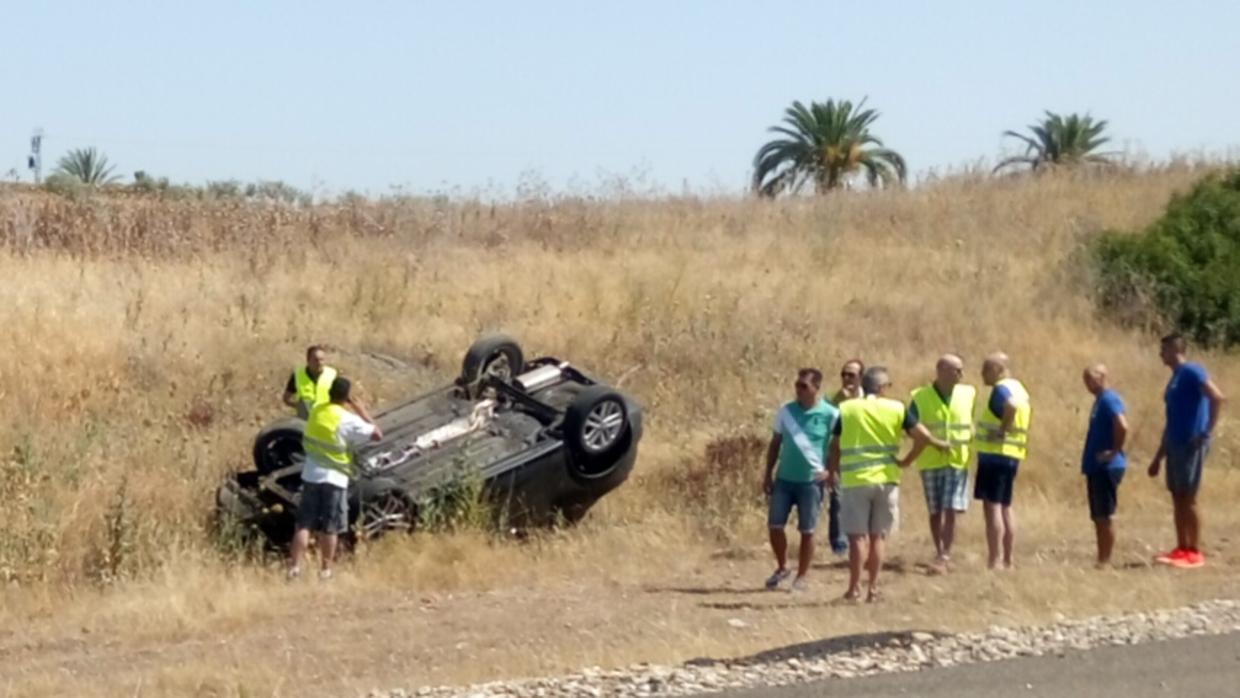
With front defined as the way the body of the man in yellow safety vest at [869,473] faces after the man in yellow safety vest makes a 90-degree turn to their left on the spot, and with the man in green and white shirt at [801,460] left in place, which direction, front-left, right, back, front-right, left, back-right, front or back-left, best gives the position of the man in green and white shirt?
front-right

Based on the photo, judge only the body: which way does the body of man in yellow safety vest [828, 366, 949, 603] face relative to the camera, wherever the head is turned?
away from the camera

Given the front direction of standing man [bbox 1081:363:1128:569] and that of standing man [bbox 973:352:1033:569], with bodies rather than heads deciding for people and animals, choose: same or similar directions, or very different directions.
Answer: same or similar directions

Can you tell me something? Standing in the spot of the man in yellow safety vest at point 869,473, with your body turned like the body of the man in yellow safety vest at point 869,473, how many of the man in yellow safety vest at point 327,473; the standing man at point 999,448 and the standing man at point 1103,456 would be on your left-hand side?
1

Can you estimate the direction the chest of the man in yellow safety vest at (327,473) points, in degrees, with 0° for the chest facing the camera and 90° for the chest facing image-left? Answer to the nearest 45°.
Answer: approximately 225°

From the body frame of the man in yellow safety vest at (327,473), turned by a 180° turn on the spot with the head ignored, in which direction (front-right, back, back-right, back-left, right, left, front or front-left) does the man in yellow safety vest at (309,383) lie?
back-right

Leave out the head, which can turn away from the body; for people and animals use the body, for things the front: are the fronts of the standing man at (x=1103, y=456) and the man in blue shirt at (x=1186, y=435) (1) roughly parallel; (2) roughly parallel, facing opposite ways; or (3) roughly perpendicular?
roughly parallel

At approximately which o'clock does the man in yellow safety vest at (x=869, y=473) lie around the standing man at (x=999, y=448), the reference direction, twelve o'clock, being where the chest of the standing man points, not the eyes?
The man in yellow safety vest is roughly at 10 o'clock from the standing man.

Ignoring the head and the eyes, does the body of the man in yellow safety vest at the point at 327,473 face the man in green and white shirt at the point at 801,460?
no

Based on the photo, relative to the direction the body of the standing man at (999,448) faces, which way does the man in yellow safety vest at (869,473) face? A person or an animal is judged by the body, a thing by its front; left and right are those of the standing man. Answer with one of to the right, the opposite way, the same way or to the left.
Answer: to the right

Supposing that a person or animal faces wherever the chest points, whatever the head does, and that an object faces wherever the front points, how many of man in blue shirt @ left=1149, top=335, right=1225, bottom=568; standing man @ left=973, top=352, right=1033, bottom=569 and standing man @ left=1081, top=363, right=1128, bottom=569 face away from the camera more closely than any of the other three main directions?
0

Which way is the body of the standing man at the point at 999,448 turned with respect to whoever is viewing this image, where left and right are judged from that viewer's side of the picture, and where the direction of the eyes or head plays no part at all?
facing to the left of the viewer

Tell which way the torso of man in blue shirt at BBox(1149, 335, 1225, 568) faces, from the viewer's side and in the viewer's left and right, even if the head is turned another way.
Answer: facing to the left of the viewer

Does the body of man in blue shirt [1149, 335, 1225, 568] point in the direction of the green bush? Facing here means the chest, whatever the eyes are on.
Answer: no

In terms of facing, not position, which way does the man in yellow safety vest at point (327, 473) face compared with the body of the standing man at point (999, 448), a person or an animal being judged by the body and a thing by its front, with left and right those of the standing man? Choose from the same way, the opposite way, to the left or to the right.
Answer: to the right

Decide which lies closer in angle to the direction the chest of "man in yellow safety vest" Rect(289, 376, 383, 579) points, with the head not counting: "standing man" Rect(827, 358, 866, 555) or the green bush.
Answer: the green bush

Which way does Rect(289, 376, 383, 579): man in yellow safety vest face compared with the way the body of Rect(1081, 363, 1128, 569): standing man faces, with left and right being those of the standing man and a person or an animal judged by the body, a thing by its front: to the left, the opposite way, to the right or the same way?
to the right

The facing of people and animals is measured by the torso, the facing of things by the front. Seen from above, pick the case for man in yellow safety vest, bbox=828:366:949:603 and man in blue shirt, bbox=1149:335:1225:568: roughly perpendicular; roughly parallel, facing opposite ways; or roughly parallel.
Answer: roughly perpendicular

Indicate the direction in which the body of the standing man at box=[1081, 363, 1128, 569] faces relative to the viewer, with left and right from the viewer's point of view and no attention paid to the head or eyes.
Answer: facing to the left of the viewer

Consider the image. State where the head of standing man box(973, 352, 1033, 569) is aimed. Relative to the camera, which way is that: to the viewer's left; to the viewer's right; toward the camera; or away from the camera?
to the viewer's left

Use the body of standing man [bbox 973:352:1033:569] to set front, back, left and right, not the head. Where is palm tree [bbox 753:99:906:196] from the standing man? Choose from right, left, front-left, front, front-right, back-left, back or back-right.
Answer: right
